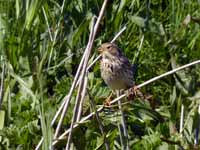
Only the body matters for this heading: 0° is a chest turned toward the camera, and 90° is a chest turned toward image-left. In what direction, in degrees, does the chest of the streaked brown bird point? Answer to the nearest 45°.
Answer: approximately 45°
